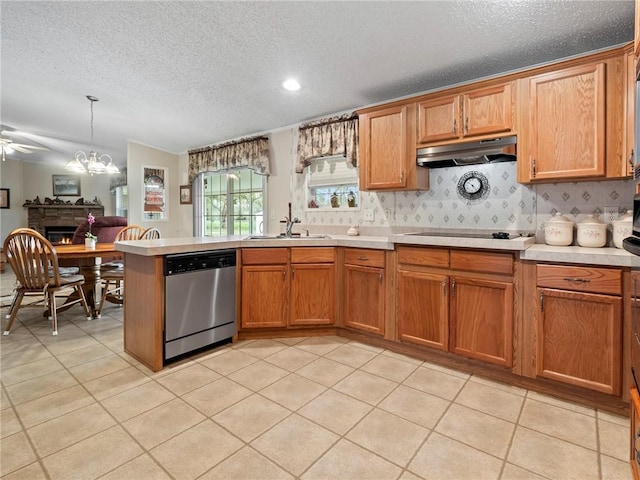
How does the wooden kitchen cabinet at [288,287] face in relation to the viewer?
toward the camera

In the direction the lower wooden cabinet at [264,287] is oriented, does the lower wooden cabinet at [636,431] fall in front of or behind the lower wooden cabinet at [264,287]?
in front

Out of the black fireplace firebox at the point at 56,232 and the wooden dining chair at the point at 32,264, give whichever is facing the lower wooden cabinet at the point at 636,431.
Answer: the black fireplace firebox

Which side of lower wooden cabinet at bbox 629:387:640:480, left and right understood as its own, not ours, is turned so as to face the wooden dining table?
front

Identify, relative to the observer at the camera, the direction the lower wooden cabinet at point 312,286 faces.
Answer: facing the viewer

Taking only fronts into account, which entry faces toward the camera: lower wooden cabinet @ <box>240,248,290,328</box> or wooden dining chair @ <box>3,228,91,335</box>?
the lower wooden cabinet

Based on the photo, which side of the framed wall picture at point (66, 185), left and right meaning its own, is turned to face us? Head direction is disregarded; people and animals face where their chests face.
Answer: front

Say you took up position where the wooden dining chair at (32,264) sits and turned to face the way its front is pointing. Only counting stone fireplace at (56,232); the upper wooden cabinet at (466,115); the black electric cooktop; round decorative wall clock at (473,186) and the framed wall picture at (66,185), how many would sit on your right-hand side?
3

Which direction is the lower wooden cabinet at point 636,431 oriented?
to the viewer's left

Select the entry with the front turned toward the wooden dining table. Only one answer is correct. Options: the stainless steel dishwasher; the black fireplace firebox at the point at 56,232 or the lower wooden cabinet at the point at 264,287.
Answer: the black fireplace firebox

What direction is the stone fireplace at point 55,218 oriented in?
toward the camera

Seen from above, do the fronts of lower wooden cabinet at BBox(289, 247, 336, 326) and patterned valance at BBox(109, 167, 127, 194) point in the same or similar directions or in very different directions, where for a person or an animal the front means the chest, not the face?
same or similar directions

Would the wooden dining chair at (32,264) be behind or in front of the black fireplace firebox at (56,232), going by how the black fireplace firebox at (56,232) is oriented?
in front
